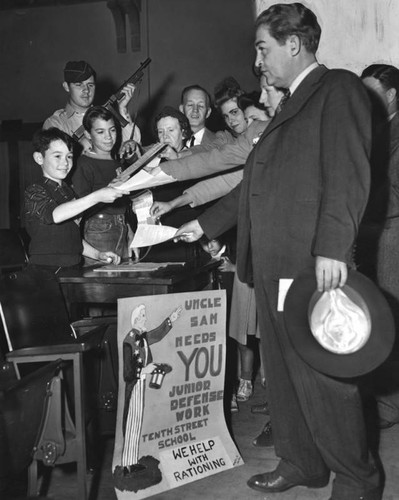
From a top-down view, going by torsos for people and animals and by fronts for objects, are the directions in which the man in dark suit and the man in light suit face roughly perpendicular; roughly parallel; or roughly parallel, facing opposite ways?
roughly perpendicular

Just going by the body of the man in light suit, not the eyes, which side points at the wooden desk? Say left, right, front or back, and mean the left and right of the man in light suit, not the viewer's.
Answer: front

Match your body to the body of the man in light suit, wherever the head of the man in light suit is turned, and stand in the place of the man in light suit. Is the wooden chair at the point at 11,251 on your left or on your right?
on your right

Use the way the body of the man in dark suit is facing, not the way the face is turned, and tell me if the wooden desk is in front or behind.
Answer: in front

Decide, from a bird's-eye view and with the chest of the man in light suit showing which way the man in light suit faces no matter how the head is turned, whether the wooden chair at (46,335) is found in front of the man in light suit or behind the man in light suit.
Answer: in front

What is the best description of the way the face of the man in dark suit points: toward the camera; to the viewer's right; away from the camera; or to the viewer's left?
to the viewer's left

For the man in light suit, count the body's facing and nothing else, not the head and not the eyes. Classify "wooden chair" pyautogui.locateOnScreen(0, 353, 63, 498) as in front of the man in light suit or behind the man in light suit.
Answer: in front

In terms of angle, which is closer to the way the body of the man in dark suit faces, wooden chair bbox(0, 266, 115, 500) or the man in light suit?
the wooden chair

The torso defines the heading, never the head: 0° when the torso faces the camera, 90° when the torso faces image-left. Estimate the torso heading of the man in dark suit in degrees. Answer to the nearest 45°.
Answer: approximately 90°

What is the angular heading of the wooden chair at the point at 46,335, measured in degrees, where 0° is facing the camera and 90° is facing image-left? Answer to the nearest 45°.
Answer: approximately 315°
